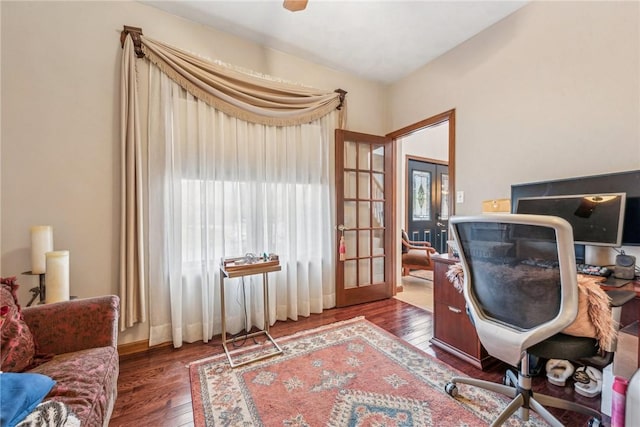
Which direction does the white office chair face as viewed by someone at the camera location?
facing away from the viewer and to the right of the viewer

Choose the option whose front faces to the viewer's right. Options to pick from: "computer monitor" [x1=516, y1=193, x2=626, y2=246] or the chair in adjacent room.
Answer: the chair in adjacent room

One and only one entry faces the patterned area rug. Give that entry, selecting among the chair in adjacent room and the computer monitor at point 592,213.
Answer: the computer monitor

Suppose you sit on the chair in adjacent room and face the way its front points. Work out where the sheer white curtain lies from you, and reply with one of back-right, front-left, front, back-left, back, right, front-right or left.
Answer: back-right

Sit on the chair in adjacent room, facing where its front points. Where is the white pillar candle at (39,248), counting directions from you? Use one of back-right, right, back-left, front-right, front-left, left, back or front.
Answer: back-right

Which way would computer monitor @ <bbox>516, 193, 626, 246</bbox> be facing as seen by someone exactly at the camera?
facing the viewer and to the left of the viewer

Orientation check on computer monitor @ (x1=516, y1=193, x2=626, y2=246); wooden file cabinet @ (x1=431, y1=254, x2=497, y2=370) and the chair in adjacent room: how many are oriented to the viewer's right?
1

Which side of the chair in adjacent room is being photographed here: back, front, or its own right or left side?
right

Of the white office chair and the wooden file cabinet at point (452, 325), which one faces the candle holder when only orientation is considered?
the wooden file cabinet

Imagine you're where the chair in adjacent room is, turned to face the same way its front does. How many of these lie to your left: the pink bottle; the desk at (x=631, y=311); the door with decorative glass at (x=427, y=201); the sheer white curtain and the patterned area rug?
1

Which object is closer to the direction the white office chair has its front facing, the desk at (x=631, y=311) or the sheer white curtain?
the desk

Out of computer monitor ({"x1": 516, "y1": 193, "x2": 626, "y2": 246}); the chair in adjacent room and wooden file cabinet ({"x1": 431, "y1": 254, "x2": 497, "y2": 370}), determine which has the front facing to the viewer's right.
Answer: the chair in adjacent room

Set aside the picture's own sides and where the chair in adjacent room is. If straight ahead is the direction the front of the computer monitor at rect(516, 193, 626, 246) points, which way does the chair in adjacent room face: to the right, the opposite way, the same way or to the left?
to the left

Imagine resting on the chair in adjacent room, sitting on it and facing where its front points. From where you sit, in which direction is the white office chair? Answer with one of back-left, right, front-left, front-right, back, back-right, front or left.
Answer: right
